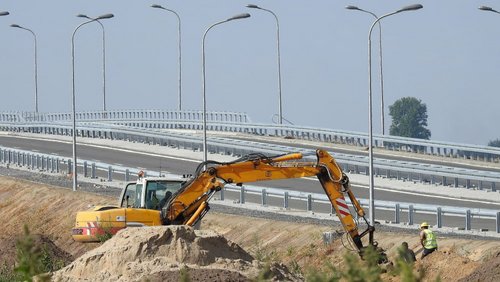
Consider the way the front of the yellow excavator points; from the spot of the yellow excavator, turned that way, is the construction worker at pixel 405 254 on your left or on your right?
on your right

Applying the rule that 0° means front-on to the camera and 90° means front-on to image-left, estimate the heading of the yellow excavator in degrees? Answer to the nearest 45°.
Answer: approximately 270°

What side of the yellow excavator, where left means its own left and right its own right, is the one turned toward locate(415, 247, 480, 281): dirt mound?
front

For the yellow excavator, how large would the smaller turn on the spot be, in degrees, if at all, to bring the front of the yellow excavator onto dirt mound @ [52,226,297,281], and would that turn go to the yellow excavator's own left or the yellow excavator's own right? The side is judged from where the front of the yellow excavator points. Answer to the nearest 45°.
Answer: approximately 90° to the yellow excavator's own right

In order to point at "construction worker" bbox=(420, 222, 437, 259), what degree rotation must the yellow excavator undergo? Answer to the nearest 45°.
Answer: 0° — it already faces them
